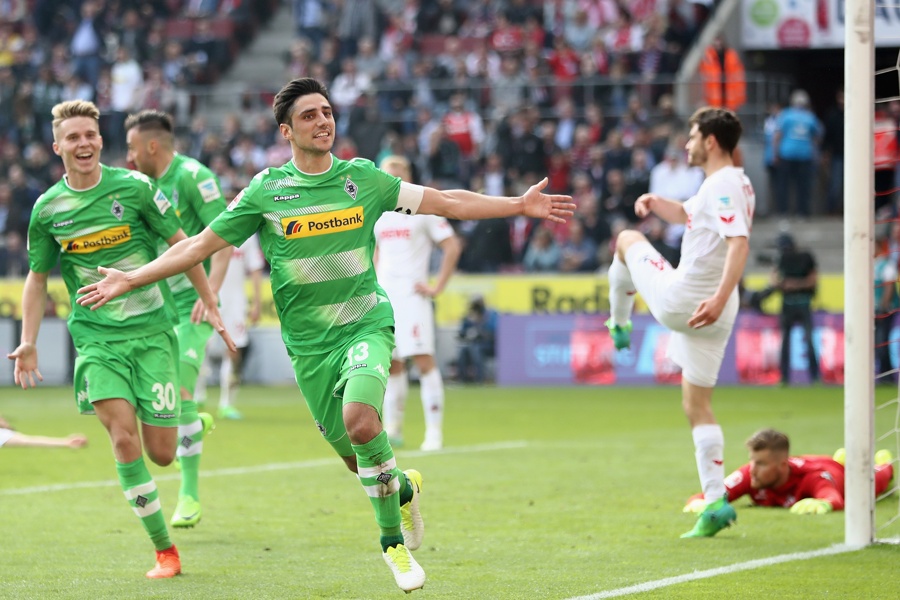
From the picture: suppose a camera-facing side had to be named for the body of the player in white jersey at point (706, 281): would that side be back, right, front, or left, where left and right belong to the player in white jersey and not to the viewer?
left

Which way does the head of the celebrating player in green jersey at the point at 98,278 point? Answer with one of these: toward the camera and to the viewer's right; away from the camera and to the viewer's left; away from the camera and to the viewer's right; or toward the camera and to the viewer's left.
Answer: toward the camera and to the viewer's right

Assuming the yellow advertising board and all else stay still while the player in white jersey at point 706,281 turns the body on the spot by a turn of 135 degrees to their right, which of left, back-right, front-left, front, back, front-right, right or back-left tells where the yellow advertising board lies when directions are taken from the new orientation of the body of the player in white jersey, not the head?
front-left

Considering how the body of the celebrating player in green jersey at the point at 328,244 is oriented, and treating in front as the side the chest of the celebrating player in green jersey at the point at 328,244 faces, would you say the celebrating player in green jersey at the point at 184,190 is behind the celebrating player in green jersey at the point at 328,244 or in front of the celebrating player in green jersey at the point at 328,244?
behind

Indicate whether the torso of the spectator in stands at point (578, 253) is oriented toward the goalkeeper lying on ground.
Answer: yes

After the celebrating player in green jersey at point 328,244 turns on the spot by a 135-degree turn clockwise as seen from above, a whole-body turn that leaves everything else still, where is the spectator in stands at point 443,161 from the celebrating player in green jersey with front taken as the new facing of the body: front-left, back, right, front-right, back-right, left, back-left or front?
front-right

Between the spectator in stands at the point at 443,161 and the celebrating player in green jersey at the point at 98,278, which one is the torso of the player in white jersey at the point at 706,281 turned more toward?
the celebrating player in green jersey

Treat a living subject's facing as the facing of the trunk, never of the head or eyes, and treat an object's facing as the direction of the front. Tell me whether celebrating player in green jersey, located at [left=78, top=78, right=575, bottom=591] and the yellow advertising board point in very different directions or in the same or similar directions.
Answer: same or similar directions

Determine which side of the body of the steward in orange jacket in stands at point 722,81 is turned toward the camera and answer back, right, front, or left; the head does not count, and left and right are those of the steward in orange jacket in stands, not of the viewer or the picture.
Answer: front

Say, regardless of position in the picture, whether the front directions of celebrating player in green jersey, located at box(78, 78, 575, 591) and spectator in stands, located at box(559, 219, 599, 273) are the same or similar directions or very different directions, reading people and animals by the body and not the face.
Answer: same or similar directions

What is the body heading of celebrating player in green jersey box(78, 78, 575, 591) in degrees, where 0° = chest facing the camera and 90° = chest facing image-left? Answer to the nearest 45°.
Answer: approximately 0°

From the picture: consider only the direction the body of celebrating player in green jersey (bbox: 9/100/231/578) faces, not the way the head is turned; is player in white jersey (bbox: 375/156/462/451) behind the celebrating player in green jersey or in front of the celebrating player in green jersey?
behind

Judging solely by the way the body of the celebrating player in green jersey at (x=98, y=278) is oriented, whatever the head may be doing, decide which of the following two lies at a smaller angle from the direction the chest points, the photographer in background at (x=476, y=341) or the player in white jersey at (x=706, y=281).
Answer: the player in white jersey

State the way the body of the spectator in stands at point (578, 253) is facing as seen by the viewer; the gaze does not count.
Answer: toward the camera

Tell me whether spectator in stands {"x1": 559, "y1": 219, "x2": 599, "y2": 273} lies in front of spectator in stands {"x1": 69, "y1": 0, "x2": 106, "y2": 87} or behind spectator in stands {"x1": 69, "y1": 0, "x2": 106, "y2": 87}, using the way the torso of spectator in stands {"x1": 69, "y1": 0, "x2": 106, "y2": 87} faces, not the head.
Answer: in front

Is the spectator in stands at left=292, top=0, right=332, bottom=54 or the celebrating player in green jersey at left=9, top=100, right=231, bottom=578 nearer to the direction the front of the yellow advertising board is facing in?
the celebrating player in green jersey

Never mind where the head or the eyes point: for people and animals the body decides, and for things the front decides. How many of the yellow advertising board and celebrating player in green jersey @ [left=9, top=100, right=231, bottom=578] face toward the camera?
2

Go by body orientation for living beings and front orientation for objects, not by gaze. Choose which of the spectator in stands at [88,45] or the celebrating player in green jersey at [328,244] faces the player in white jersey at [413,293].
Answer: the spectator in stands

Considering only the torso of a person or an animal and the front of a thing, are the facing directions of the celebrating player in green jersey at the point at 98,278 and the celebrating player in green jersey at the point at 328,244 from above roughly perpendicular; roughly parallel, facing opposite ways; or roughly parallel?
roughly parallel

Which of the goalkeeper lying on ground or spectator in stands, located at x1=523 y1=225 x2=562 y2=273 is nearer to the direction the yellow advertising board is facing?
the goalkeeper lying on ground
